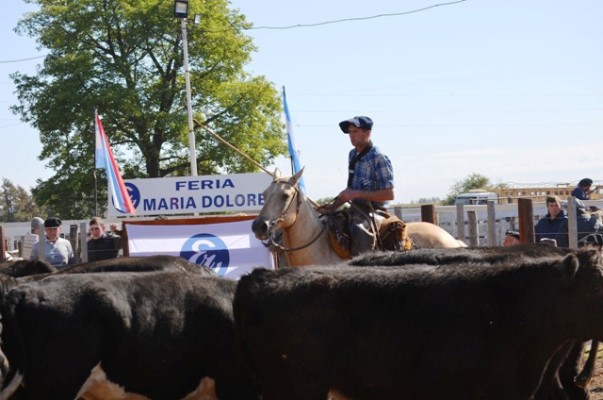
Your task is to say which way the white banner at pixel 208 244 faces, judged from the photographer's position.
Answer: facing the viewer

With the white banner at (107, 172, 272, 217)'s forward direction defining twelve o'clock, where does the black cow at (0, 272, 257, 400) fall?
The black cow is roughly at 12 o'clock from the white banner.

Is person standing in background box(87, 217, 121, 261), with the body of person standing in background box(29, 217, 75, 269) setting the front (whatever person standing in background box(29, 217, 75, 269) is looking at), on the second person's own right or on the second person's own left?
on the second person's own left

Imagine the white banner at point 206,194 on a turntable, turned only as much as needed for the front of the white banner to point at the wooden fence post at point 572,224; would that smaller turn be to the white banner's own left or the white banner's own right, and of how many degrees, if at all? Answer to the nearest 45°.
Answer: approximately 45° to the white banner's own left

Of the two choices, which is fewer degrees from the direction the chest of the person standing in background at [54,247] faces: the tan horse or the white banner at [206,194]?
the tan horse

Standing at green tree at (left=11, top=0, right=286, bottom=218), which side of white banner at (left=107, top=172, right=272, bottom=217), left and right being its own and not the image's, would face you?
back

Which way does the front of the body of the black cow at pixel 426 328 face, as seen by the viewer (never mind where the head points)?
to the viewer's right

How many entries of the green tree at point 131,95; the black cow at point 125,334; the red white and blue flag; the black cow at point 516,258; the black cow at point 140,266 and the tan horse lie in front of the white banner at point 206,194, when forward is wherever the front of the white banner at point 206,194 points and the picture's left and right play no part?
4

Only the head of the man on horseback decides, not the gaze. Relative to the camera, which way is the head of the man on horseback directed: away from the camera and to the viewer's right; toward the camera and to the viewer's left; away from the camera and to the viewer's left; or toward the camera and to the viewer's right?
toward the camera and to the viewer's left

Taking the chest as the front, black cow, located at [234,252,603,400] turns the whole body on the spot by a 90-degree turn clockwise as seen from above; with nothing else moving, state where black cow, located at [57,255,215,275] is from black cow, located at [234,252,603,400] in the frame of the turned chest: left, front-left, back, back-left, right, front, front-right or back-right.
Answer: back-right

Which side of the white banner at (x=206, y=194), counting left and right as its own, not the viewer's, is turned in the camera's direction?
front
